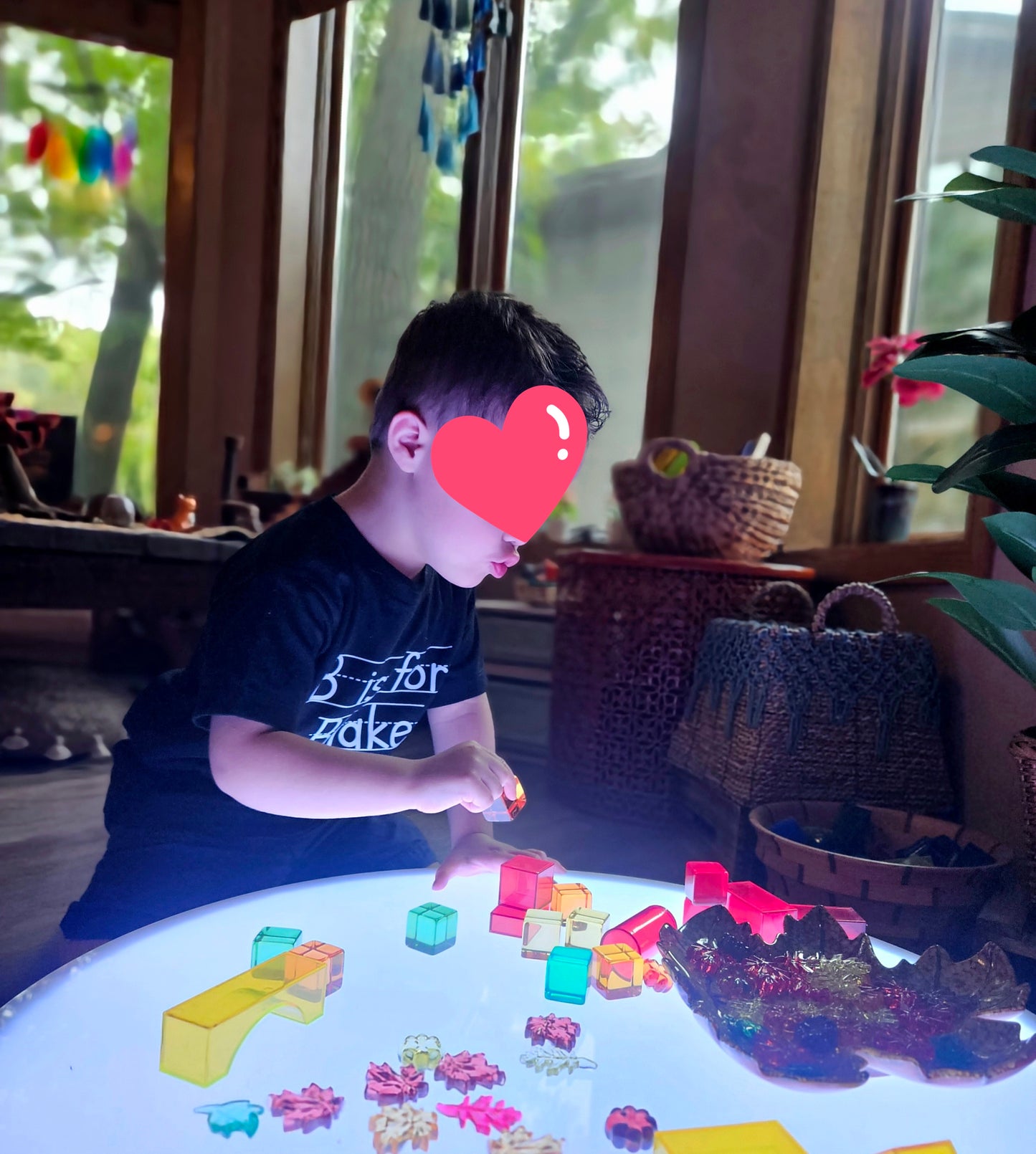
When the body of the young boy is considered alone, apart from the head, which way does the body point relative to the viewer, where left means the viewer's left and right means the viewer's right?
facing the viewer and to the right of the viewer

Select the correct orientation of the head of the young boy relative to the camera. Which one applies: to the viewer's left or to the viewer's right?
to the viewer's right

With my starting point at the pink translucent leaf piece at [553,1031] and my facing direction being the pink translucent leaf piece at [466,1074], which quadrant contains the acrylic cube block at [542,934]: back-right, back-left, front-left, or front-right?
back-right

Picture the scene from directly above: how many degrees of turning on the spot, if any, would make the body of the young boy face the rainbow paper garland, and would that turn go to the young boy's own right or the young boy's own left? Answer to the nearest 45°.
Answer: approximately 135° to the young boy's own left

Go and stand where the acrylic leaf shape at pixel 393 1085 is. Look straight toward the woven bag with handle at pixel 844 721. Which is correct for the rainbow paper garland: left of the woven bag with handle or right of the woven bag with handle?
left
